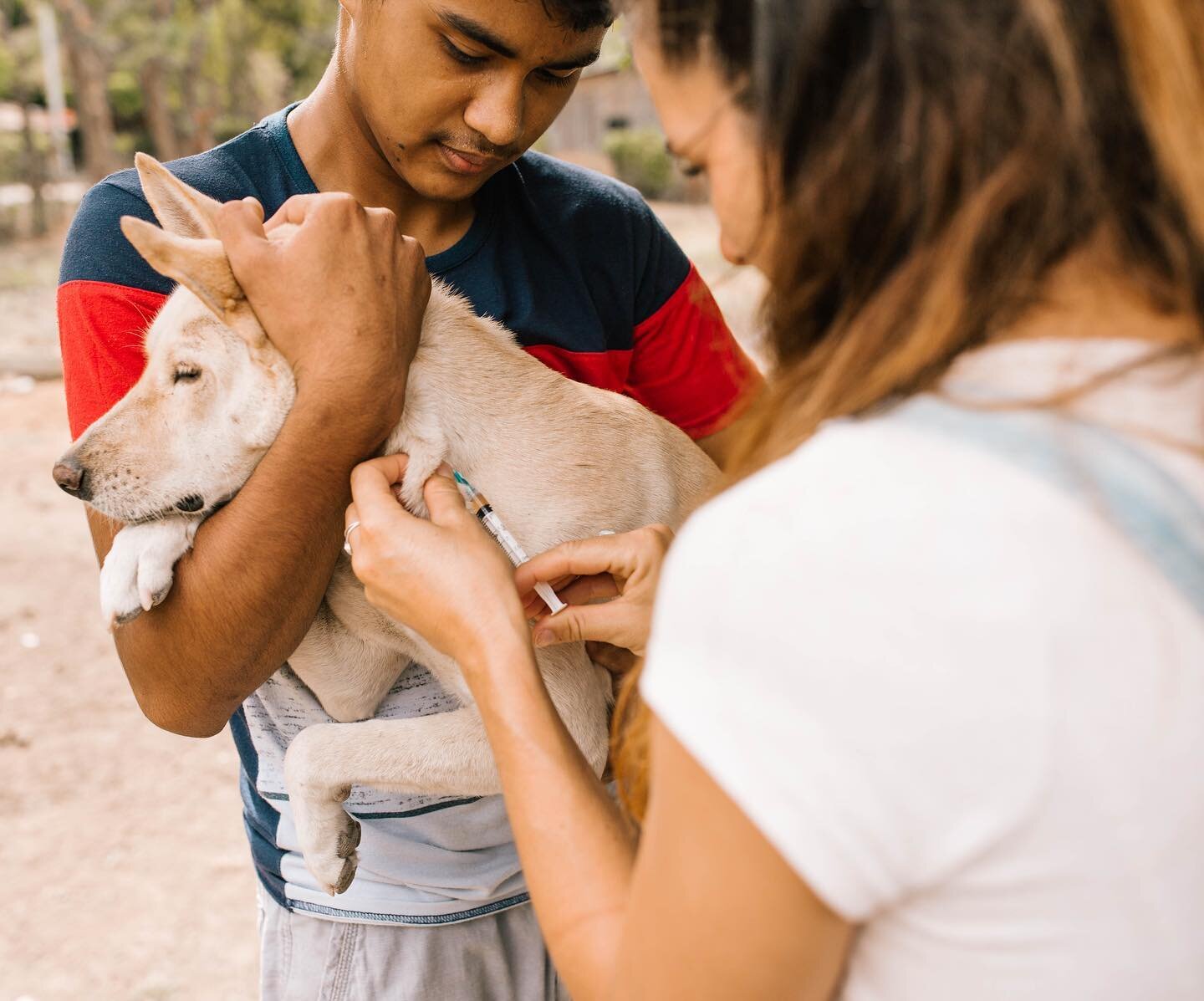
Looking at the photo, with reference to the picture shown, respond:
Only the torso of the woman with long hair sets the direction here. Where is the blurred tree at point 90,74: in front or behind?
in front

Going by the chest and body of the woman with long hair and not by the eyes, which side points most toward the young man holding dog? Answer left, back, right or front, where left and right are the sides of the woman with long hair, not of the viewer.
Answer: front

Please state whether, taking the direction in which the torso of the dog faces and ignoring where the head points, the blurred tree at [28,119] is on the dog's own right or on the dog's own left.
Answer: on the dog's own right

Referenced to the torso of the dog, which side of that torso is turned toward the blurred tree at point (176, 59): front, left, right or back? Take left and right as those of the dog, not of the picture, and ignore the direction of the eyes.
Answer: right

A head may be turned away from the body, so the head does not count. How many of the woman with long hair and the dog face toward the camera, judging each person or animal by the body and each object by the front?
0

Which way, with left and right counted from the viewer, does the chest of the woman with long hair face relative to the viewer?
facing away from the viewer and to the left of the viewer

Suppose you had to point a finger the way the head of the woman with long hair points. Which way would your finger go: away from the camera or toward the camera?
away from the camera

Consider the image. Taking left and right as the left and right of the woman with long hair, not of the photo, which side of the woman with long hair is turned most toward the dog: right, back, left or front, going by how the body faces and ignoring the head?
front

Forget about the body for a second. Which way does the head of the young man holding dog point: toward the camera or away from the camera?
toward the camera

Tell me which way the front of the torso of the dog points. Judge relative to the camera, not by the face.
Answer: to the viewer's left

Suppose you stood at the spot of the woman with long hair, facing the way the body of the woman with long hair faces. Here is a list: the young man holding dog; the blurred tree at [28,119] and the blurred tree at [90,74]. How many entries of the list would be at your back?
0

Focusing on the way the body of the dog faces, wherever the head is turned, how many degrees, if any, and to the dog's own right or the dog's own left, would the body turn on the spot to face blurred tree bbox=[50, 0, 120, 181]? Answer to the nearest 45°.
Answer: approximately 90° to the dog's own right

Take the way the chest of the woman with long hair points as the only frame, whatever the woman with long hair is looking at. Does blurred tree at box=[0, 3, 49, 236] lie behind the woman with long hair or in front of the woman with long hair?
in front
